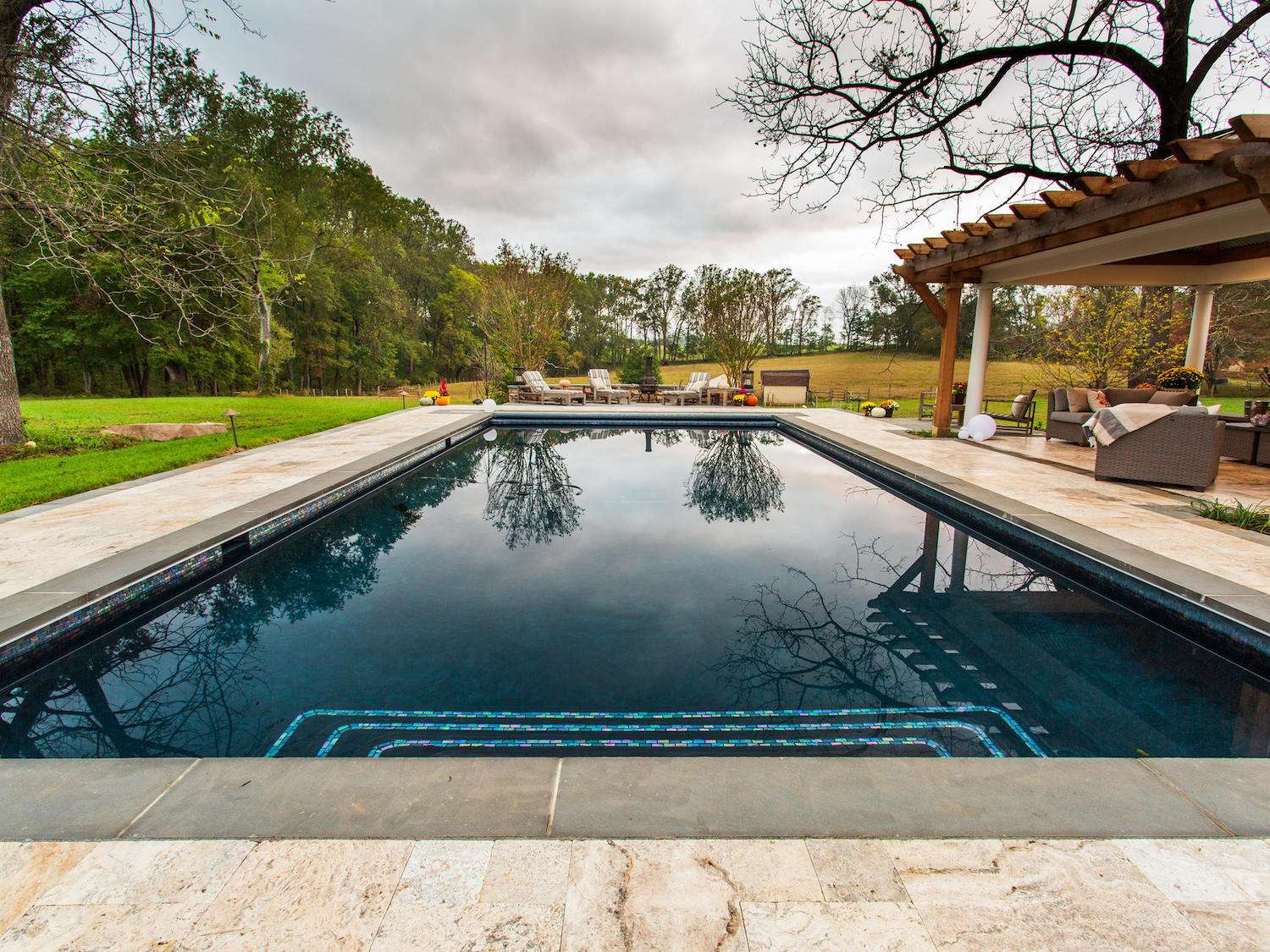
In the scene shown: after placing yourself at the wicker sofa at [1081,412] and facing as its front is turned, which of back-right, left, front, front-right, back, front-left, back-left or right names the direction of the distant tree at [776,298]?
back-right

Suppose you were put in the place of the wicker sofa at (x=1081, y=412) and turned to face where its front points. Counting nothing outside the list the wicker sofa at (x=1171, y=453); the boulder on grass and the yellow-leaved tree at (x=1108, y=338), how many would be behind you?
1

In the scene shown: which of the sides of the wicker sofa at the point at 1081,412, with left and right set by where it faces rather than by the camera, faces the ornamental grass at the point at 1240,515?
front

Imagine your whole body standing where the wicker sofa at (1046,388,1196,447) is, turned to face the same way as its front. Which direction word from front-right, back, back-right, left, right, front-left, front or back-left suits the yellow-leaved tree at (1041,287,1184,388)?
back

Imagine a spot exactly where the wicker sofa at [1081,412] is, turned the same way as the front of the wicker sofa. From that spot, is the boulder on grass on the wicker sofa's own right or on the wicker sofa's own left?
on the wicker sofa's own right

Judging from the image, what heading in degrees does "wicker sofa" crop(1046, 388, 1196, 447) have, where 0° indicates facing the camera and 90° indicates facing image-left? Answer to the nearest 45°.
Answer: approximately 0°

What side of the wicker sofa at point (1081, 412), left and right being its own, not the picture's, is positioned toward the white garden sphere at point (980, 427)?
right

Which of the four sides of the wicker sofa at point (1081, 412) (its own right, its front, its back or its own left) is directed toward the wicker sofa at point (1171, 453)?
front

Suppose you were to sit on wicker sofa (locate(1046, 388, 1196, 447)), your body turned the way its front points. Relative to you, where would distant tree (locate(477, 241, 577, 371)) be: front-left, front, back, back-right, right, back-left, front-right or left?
right

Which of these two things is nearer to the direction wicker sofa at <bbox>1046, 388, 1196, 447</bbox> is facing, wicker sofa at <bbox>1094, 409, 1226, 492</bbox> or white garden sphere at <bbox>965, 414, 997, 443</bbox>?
the wicker sofa

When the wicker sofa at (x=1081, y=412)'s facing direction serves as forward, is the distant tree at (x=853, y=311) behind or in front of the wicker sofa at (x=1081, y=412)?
behind
